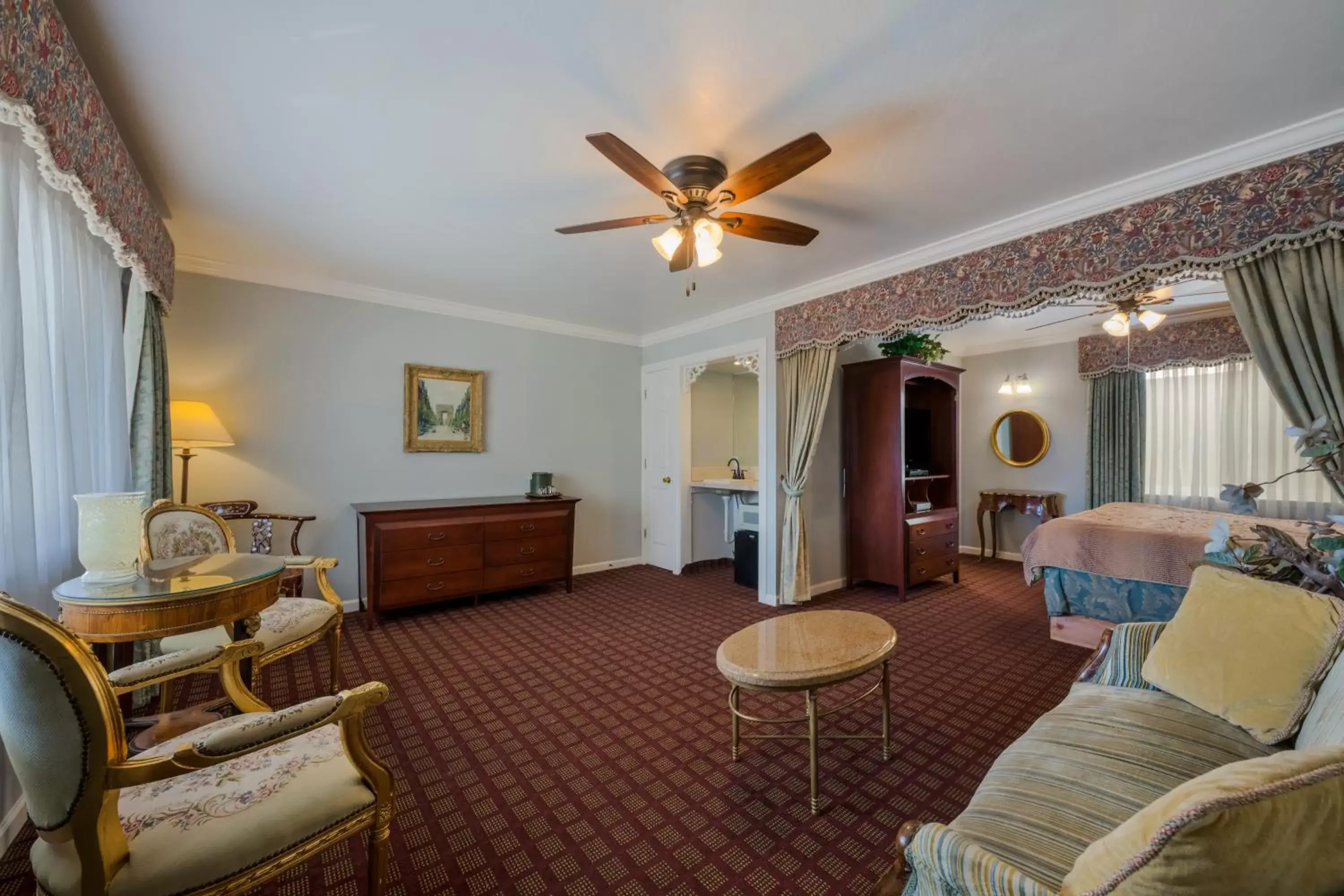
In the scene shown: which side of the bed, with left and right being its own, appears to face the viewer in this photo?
left

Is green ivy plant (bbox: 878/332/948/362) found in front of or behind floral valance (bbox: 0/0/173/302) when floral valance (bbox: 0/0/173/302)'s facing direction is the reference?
in front

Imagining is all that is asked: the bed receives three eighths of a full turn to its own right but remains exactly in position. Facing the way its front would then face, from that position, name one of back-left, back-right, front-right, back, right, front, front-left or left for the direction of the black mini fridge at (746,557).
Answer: back-left

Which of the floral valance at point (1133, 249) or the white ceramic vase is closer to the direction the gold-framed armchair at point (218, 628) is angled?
the floral valance

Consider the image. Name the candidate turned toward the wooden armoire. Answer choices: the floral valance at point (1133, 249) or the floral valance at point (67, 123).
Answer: the floral valance at point (67, 123)

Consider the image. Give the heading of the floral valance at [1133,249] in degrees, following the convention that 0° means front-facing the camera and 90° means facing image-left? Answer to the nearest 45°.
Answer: approximately 45°

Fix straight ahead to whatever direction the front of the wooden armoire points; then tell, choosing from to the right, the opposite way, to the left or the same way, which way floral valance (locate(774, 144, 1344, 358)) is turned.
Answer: to the right

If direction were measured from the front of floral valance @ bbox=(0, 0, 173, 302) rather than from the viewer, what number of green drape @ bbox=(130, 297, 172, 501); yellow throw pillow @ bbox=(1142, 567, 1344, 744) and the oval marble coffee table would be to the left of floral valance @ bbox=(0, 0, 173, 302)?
1

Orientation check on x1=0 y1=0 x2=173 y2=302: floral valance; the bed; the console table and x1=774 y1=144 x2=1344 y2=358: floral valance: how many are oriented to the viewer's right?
1

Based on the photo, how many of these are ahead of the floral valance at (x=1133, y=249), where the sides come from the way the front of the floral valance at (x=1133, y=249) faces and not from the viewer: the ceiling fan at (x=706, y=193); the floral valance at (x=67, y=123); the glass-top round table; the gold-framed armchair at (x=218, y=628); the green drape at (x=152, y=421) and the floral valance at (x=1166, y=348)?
5

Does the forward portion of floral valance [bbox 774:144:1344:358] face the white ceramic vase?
yes

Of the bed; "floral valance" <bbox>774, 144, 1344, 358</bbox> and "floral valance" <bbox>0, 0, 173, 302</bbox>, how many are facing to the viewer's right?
1

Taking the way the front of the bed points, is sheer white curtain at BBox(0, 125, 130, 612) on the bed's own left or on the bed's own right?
on the bed's own left

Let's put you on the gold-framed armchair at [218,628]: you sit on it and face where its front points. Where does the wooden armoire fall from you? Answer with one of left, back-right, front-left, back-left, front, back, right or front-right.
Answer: front-left

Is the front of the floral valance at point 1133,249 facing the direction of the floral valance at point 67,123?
yes
